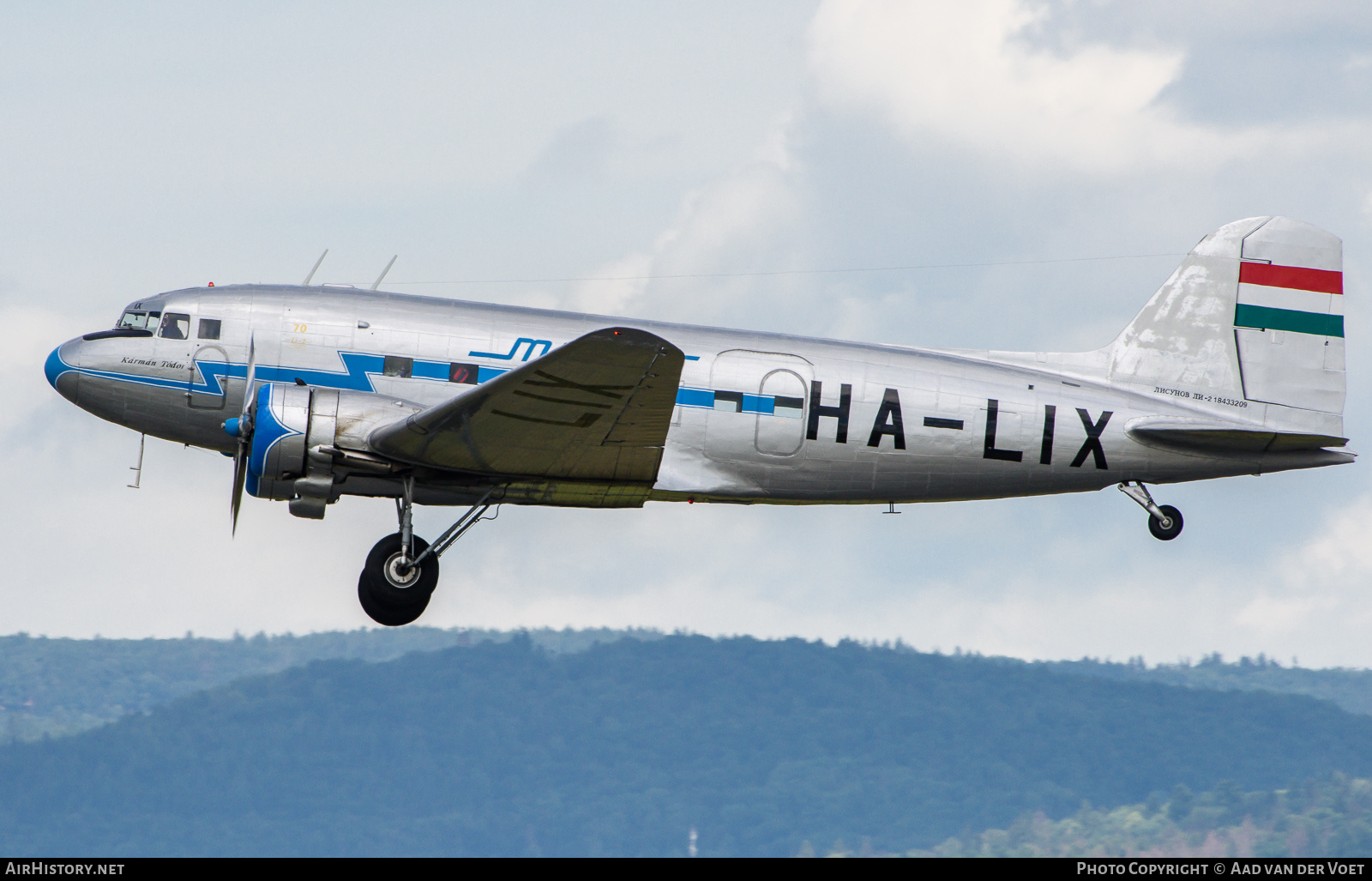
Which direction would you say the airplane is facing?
to the viewer's left
